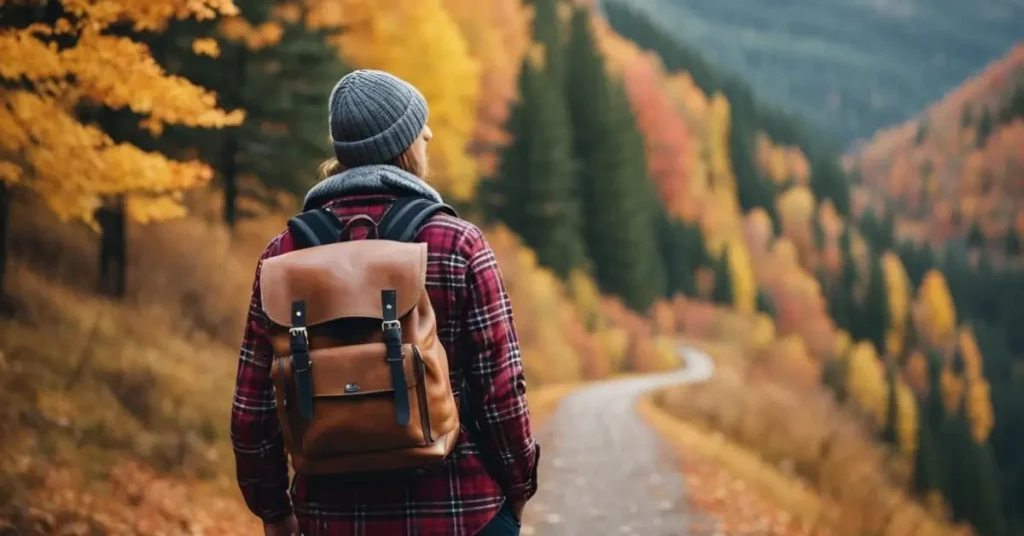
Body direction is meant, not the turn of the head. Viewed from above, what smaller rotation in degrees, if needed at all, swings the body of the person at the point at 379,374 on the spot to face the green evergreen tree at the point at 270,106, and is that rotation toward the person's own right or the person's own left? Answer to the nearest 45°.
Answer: approximately 45° to the person's own left

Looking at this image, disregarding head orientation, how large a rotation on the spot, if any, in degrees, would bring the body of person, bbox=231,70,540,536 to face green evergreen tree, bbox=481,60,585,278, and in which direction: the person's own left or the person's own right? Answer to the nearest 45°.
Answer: approximately 45° to the person's own left

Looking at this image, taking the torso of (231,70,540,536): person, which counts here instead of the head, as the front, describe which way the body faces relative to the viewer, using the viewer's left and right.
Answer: facing away from the viewer and to the right of the viewer

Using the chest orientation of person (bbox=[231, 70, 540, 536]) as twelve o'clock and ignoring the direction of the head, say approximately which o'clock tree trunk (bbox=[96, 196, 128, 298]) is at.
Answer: The tree trunk is roughly at 10 o'clock from the person.

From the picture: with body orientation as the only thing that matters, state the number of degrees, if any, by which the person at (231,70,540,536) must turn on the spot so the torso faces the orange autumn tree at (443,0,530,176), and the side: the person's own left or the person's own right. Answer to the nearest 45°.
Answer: approximately 45° to the person's own left
